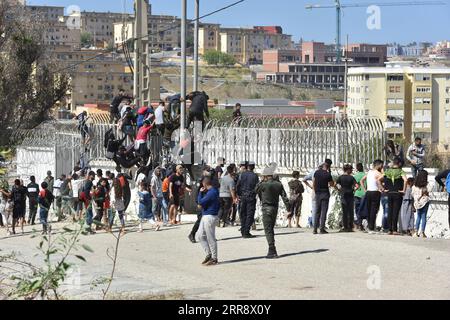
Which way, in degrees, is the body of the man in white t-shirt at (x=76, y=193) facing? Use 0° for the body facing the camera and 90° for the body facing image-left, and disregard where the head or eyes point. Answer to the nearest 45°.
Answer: approximately 225°

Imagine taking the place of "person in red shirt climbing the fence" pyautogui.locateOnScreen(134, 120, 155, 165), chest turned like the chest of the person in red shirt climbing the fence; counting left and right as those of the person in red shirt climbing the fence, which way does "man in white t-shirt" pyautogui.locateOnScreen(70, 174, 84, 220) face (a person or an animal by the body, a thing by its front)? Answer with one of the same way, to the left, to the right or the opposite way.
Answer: the same way

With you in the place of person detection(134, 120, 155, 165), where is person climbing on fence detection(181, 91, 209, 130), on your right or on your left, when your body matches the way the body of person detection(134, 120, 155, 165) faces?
on your right

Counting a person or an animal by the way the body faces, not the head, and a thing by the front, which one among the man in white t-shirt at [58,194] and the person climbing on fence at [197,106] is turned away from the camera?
the person climbing on fence

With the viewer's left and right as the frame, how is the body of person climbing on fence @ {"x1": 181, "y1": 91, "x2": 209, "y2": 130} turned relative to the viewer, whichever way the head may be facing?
facing away from the viewer

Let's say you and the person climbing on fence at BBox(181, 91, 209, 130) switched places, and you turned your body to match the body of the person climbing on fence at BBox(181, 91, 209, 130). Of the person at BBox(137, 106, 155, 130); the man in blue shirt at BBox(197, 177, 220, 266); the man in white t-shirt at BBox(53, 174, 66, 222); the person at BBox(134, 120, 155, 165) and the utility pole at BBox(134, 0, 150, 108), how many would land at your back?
1

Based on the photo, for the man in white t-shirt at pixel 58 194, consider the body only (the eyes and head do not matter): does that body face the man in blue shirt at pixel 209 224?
no

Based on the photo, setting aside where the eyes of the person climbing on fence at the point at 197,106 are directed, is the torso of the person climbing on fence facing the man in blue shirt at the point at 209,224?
no

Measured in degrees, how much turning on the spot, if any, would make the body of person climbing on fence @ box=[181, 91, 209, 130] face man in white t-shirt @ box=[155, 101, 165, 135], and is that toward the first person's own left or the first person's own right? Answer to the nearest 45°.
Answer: approximately 45° to the first person's own left
